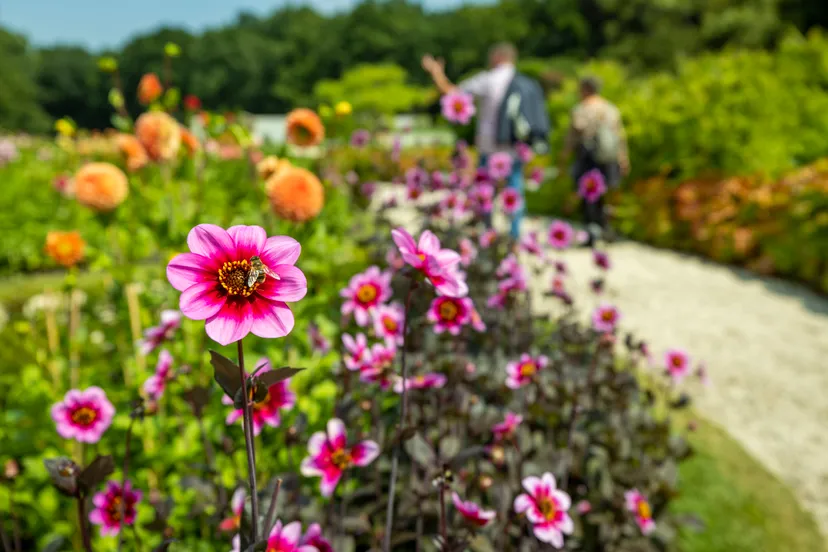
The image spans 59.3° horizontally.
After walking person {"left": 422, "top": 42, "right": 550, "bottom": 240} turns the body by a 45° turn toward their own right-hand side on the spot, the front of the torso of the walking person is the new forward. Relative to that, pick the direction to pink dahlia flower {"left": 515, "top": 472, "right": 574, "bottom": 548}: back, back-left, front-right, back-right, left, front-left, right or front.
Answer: back-right

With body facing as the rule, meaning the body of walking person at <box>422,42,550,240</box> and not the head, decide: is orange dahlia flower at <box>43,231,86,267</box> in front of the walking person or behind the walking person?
behind

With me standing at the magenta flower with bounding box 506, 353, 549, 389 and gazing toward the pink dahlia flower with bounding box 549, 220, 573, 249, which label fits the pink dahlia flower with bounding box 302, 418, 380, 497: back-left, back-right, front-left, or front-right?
back-left

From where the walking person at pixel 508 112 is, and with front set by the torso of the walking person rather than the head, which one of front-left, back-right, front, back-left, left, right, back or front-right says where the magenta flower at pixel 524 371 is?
back

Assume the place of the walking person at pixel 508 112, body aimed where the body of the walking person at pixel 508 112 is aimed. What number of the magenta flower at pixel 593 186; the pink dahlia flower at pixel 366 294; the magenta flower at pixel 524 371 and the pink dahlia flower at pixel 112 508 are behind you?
4

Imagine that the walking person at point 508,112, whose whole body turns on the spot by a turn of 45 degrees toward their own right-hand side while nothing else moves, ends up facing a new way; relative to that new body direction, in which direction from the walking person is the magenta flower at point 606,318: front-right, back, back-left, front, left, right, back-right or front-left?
back-right

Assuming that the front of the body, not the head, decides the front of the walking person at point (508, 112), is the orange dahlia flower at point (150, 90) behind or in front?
behind

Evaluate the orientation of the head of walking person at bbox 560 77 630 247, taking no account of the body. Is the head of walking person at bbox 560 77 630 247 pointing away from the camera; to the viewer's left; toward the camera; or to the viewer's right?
away from the camera

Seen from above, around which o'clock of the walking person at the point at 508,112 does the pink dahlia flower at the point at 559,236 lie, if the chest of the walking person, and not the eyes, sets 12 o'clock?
The pink dahlia flower is roughly at 6 o'clock from the walking person.

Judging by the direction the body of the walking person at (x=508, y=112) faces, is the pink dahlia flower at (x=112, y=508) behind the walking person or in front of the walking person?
behind

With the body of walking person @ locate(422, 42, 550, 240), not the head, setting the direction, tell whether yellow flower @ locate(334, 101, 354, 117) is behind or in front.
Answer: behind

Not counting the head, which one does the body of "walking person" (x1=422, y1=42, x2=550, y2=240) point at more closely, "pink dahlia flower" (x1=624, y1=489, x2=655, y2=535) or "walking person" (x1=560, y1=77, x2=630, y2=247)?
the walking person

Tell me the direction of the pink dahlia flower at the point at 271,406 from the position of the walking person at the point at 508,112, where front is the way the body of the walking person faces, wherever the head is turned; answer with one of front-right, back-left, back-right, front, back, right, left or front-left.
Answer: back

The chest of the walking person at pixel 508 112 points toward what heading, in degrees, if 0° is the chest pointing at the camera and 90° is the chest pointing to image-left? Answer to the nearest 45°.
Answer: approximately 180°

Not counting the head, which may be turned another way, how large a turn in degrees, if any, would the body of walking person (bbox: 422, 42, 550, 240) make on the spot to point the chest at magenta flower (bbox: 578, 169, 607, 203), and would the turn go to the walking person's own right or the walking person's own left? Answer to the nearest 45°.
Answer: approximately 180°
